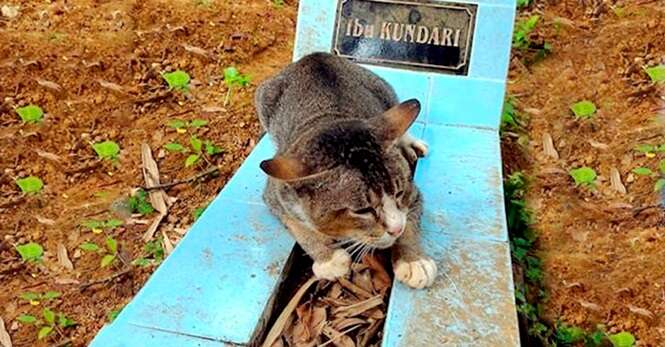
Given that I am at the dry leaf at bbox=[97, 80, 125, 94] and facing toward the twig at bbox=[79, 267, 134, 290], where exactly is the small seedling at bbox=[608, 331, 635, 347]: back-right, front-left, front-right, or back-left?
front-left

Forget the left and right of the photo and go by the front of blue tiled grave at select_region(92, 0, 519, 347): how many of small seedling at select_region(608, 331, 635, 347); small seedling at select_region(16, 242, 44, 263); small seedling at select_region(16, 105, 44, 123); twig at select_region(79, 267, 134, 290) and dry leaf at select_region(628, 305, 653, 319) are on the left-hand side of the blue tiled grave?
2

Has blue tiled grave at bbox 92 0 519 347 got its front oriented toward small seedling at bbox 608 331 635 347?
no

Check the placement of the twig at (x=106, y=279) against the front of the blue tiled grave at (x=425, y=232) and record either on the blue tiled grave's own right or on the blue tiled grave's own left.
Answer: on the blue tiled grave's own right

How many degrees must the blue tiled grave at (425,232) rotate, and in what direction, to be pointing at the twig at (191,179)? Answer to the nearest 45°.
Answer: approximately 135° to its right

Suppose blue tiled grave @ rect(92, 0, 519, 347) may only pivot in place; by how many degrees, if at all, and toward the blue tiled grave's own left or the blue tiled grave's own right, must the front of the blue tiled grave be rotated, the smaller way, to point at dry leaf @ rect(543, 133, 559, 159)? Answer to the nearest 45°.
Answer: approximately 135° to the blue tiled grave's own left

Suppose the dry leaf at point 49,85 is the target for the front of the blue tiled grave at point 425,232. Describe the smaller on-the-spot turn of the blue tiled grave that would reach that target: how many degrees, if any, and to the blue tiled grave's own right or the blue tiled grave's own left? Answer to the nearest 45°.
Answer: approximately 135° to the blue tiled grave's own right

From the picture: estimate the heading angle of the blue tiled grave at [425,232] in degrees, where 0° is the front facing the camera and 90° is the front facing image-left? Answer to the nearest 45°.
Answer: approximately 0°

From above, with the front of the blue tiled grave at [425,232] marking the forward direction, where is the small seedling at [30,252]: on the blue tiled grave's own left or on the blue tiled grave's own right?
on the blue tiled grave's own right

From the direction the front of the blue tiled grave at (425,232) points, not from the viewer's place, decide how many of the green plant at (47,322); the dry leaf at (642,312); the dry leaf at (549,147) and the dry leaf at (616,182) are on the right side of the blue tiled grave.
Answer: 1

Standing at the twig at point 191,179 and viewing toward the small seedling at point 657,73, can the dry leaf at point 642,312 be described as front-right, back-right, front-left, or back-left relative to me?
front-right

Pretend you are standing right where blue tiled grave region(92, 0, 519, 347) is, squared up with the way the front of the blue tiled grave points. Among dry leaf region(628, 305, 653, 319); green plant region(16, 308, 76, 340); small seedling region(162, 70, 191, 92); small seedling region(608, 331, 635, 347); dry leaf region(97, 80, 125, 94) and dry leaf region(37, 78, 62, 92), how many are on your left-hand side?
2

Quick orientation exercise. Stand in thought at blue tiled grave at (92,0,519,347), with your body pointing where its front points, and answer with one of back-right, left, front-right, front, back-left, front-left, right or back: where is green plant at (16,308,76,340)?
right

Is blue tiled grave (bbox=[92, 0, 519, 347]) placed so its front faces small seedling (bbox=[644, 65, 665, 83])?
no

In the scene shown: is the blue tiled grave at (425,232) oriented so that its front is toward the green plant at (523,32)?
no

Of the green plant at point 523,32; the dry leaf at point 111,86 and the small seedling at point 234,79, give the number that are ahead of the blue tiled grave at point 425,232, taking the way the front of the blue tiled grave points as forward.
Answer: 0

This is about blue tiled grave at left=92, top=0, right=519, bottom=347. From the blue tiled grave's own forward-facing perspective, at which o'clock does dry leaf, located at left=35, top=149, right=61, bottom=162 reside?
The dry leaf is roughly at 4 o'clock from the blue tiled grave.

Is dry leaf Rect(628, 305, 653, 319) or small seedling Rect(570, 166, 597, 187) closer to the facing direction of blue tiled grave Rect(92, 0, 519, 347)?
the dry leaf

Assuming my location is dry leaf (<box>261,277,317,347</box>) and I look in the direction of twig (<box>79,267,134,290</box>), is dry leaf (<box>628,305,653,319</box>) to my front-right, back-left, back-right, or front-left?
back-right
